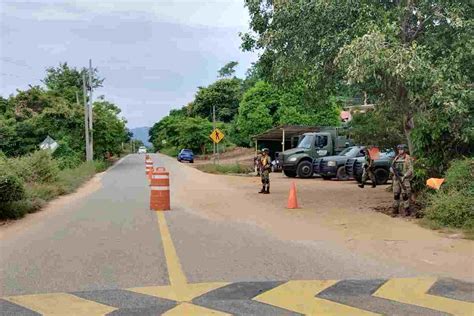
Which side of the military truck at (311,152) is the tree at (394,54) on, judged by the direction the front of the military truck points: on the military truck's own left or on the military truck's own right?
on the military truck's own left

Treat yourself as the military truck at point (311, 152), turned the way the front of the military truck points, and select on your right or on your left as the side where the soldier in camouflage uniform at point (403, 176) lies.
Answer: on your left

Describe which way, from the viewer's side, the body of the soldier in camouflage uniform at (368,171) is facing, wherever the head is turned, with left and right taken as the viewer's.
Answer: facing to the left of the viewer

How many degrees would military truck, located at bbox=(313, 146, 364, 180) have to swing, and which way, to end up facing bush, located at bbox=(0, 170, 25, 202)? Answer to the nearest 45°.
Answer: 0° — it already faces it

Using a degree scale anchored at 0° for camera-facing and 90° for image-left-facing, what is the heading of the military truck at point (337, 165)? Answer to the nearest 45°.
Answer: approximately 45°

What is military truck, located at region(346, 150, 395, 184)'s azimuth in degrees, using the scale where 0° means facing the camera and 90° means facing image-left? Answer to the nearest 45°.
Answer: approximately 45°

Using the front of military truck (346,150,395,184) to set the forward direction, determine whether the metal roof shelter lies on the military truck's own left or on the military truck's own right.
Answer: on the military truck's own right

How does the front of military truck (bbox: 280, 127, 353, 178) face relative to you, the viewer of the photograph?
facing the viewer and to the left of the viewer
